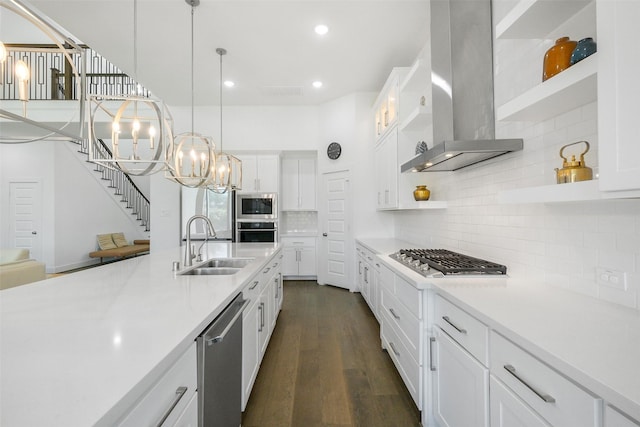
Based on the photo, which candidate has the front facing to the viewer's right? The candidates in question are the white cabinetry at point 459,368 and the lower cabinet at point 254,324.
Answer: the lower cabinet

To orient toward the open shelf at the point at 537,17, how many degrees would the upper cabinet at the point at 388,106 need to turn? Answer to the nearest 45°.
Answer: approximately 90° to its left

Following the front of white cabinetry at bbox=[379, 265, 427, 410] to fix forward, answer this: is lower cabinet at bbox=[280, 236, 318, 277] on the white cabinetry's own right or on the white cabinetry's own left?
on the white cabinetry's own right

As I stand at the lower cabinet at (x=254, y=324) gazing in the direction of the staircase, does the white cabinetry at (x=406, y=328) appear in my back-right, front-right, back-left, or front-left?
back-right

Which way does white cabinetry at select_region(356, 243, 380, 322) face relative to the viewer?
to the viewer's left

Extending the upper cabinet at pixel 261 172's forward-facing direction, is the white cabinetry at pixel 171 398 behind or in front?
in front

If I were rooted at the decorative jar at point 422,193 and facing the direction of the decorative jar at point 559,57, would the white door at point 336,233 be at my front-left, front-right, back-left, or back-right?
back-right

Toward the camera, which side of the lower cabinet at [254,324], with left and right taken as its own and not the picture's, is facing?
right

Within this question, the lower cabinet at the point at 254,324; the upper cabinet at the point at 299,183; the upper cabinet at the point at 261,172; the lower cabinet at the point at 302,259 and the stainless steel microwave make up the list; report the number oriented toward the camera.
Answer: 4

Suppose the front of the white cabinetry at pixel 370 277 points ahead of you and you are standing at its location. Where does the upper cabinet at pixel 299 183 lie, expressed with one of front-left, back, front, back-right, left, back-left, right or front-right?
front-right

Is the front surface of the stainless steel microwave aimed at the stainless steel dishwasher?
yes
